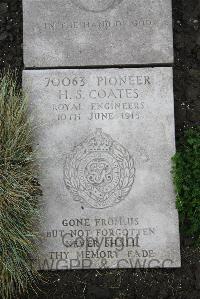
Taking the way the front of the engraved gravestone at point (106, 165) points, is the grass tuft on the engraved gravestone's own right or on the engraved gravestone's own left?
on the engraved gravestone's own right

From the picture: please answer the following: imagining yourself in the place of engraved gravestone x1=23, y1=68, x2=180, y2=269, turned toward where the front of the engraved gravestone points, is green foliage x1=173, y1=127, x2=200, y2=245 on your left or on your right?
on your left

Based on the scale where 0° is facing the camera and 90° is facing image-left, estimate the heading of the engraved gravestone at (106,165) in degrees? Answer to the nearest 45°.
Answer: approximately 0°
